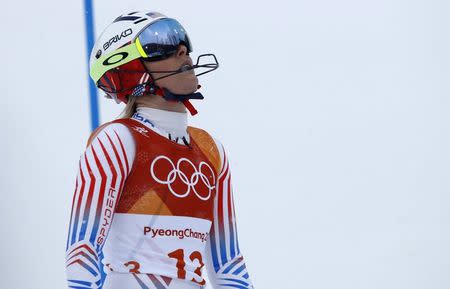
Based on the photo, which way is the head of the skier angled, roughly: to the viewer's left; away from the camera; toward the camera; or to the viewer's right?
to the viewer's right

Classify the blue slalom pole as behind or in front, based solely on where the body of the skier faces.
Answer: behind
